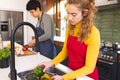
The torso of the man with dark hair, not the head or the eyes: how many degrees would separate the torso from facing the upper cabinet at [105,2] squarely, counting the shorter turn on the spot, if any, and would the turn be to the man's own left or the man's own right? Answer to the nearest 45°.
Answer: approximately 180°

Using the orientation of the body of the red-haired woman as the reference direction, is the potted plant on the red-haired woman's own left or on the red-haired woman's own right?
on the red-haired woman's own right

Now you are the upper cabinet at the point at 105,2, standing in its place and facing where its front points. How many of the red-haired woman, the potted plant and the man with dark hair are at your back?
0

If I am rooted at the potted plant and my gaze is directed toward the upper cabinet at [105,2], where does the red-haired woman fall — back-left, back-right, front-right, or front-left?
front-right

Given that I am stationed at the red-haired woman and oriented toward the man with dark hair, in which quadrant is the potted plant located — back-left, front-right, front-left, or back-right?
front-left

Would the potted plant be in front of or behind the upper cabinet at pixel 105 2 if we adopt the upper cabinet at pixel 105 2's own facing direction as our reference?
in front

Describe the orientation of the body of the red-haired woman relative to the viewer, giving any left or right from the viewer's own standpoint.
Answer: facing the viewer and to the left of the viewer

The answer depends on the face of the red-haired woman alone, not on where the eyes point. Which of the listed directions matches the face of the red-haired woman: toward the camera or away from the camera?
toward the camera

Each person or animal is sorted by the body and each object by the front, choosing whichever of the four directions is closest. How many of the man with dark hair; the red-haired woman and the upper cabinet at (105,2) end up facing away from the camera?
0

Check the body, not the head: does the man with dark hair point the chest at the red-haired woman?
no

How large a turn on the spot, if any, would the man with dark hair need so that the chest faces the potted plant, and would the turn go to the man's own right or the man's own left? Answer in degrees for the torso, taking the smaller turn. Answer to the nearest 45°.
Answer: approximately 45° to the man's own left

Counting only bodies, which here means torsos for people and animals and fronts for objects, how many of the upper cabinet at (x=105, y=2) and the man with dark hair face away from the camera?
0

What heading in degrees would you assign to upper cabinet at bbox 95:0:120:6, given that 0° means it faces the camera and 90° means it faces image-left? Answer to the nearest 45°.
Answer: approximately 45°

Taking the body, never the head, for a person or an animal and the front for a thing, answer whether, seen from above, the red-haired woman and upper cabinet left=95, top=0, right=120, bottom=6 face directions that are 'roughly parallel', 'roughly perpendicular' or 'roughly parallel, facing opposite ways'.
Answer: roughly parallel
